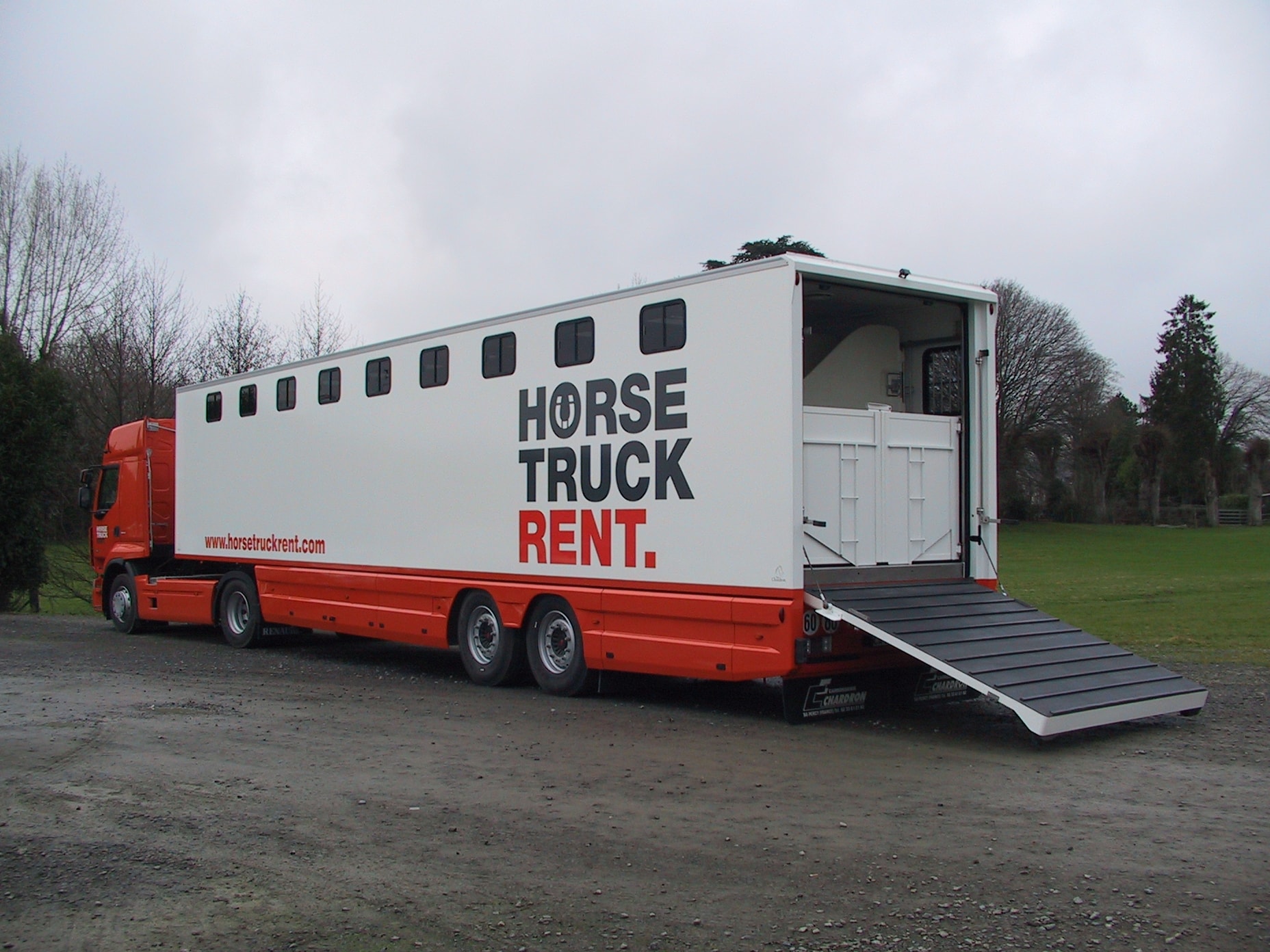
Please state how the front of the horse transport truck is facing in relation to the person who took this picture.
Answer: facing away from the viewer and to the left of the viewer

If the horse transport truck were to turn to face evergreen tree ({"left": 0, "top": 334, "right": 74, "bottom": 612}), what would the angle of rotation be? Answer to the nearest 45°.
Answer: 0° — it already faces it
